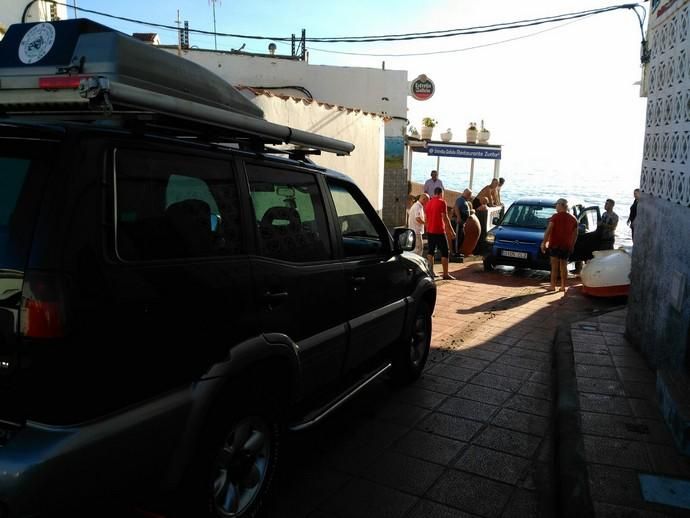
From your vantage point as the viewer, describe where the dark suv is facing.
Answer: facing away from the viewer and to the right of the viewer

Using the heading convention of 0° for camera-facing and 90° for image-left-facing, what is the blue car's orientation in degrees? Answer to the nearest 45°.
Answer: approximately 45°

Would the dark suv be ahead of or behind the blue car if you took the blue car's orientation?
ahead

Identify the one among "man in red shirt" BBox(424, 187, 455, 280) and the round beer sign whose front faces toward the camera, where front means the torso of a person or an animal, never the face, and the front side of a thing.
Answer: the round beer sign

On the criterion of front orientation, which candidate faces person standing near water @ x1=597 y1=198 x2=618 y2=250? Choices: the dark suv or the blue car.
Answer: the dark suv

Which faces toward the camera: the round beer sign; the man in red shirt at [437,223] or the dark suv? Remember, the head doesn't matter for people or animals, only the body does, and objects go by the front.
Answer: the round beer sign

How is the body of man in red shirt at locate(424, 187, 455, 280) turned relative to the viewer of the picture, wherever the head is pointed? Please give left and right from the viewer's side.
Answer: facing away from the viewer and to the right of the viewer

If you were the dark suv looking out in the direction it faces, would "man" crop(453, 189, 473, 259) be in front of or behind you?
in front

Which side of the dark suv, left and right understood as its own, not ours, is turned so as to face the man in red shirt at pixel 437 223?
front

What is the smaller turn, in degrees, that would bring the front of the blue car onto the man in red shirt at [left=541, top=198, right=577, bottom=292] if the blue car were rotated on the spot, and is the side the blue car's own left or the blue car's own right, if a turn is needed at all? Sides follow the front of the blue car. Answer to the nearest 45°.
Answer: approximately 45° to the blue car's own left

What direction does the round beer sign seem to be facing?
toward the camera

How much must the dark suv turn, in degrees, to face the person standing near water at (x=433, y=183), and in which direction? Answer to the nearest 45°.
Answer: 0° — it already faces them

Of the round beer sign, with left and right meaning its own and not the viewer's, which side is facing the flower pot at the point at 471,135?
left
